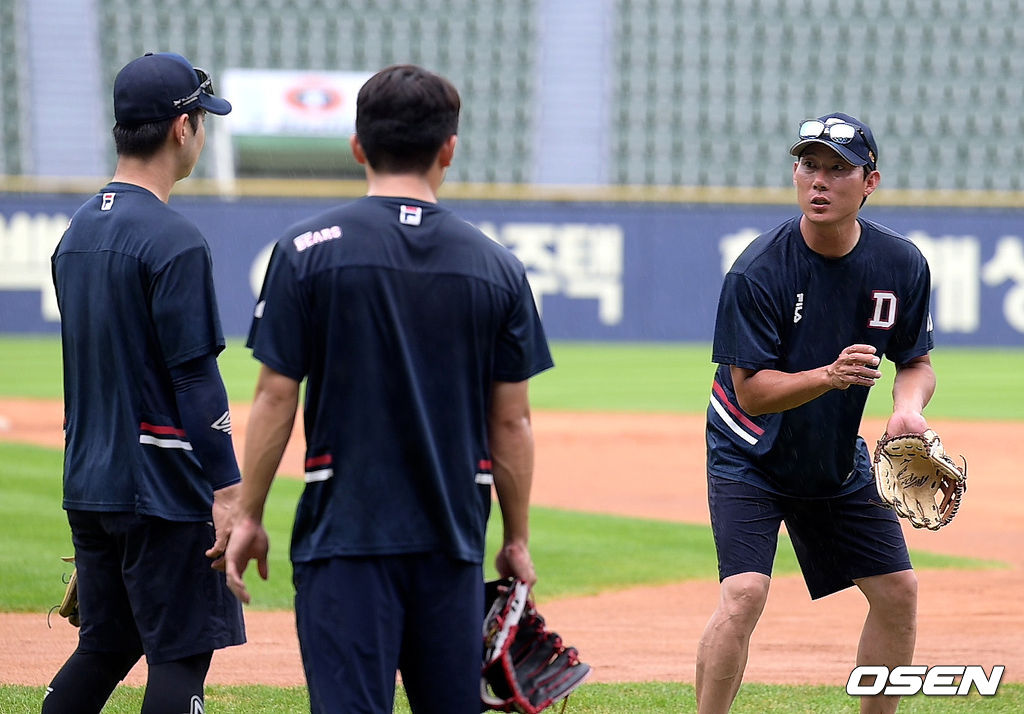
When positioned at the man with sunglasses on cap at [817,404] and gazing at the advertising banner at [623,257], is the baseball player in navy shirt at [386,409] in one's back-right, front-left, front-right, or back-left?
back-left

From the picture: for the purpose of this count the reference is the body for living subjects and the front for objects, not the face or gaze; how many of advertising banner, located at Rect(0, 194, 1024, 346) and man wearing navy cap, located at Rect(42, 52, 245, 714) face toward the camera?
1

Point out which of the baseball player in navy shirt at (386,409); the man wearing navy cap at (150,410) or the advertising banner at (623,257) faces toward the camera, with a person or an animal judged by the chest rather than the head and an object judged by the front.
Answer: the advertising banner

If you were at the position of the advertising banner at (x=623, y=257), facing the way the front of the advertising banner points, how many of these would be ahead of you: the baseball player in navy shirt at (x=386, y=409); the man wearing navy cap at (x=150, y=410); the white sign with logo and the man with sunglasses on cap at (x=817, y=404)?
3

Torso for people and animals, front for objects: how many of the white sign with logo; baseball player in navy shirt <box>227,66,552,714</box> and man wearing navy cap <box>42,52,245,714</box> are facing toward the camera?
1

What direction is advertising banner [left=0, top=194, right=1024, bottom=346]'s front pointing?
toward the camera

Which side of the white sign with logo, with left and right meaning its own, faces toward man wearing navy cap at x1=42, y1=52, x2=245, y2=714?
front

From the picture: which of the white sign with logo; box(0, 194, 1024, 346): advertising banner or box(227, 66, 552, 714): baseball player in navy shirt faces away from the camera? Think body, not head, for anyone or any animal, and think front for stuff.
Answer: the baseball player in navy shirt

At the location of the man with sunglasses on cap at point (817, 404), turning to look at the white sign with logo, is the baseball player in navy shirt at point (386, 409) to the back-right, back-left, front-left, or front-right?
back-left

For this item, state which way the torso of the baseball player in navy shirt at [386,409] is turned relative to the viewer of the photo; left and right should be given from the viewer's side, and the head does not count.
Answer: facing away from the viewer

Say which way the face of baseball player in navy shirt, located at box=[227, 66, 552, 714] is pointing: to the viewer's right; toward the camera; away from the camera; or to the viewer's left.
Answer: away from the camera

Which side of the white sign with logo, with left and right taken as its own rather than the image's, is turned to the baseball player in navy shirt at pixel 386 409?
front

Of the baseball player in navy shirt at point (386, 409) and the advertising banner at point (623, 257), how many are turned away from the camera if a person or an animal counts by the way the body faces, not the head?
1

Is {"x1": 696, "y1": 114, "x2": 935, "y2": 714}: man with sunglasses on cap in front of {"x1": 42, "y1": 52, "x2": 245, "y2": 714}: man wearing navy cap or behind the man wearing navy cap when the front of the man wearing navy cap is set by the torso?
in front

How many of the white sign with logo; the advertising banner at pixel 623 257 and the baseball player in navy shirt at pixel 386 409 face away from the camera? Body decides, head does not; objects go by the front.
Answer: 1

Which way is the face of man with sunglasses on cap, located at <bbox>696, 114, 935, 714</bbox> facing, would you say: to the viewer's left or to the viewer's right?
to the viewer's left

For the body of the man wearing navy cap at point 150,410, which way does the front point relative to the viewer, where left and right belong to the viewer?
facing away from the viewer and to the right of the viewer

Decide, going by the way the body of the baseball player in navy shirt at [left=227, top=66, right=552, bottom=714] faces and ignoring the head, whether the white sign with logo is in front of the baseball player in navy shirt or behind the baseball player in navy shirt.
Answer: in front

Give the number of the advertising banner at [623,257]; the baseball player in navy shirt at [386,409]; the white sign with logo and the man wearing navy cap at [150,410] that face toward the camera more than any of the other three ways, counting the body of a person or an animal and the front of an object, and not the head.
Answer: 2
